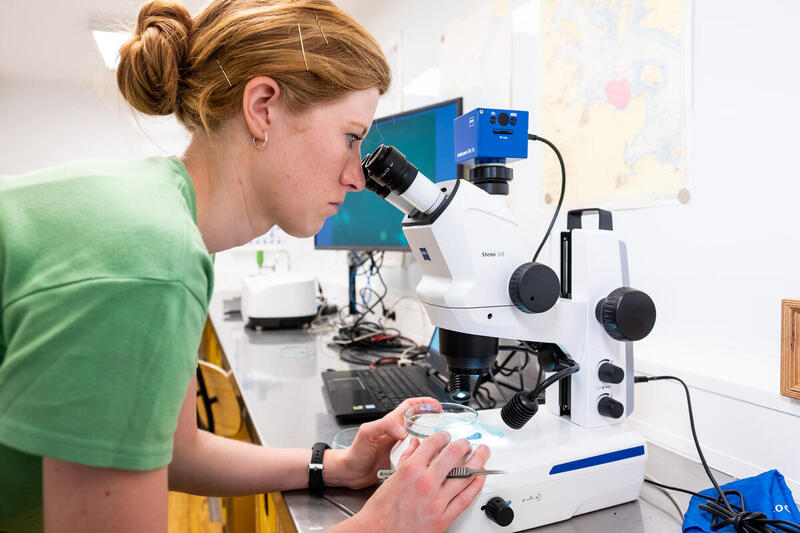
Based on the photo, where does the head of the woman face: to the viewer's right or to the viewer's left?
to the viewer's right

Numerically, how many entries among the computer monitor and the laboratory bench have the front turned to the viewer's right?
0

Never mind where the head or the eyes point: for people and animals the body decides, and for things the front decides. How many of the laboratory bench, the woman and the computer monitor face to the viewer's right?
1

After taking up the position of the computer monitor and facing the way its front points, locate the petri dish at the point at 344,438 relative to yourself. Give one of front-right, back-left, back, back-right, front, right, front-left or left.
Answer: front-left

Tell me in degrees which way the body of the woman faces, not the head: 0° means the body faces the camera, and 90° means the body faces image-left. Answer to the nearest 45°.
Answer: approximately 270°

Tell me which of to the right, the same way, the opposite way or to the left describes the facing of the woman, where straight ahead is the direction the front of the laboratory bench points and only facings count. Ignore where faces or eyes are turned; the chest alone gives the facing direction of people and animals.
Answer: the opposite way

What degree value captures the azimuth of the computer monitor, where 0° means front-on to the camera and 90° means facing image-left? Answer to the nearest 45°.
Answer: approximately 45°

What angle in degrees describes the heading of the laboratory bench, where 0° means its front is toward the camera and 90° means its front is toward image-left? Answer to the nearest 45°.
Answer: approximately 45°

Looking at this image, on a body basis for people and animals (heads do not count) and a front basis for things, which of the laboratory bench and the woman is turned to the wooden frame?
the woman

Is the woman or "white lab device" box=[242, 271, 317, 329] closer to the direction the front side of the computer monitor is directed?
the woman

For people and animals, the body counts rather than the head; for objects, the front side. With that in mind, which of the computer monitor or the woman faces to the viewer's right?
the woman
